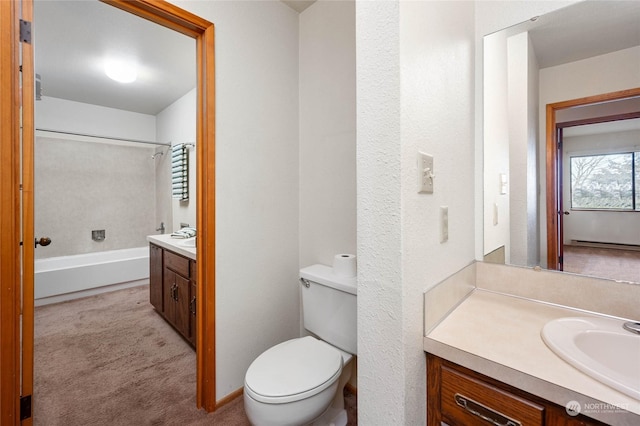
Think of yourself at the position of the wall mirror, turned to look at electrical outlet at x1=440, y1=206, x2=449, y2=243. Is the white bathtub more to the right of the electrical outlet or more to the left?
right

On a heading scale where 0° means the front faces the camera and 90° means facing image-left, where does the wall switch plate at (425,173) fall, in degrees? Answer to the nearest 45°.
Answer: approximately 315°

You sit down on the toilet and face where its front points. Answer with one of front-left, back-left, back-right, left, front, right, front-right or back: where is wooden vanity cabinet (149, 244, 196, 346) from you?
right

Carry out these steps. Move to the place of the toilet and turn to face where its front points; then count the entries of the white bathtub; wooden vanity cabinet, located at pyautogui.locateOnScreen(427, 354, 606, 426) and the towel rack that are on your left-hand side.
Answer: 1

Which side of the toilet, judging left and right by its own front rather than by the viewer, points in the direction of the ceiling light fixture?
right

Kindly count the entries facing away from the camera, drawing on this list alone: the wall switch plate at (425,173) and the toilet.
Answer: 0

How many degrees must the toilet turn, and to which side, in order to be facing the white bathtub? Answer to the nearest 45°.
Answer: approximately 90° to its right

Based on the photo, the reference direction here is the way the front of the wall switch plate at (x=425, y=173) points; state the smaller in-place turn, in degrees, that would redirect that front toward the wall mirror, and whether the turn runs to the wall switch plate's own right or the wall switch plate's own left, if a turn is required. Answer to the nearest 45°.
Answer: approximately 90° to the wall switch plate's own left

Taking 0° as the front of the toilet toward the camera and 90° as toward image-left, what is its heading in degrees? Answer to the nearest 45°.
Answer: approximately 45°

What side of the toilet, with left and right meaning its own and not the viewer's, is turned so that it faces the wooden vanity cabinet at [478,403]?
left
